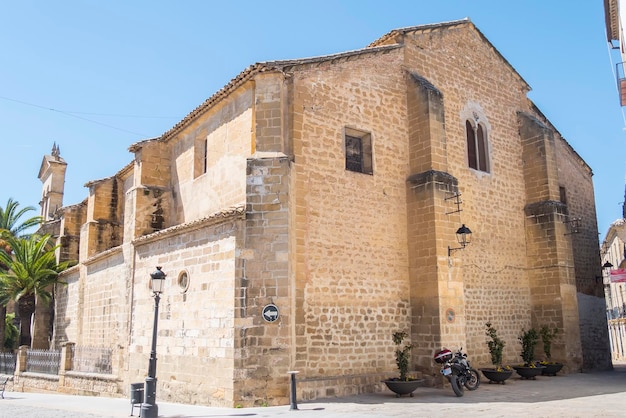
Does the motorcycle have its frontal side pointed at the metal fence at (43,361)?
no

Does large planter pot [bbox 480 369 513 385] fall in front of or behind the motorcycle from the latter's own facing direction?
in front

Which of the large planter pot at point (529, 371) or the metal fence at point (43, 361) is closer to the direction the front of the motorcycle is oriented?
the large planter pot

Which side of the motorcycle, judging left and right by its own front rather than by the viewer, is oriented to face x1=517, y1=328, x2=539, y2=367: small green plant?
front

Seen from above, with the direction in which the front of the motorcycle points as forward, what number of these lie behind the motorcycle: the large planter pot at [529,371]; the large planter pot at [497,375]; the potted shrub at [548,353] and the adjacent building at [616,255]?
0

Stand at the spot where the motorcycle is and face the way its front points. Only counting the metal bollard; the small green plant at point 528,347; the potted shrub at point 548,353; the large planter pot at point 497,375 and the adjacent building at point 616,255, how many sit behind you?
1

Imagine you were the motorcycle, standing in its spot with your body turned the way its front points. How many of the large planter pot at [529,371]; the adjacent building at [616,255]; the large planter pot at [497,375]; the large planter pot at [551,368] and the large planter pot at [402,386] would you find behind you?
1

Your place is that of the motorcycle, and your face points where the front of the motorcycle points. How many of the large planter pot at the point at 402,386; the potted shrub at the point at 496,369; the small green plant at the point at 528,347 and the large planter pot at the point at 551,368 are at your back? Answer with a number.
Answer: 1

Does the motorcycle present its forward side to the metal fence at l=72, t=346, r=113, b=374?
no

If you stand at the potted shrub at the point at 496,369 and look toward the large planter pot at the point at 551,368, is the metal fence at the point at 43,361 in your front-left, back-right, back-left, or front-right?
back-left

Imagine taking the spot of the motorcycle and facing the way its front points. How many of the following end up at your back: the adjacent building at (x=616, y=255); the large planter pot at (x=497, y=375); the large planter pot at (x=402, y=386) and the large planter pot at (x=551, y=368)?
1

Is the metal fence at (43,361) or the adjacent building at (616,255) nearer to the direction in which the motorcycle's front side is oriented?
the adjacent building

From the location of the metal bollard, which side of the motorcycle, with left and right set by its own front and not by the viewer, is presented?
back

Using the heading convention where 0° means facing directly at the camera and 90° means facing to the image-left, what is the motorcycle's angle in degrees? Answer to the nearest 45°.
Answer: approximately 225°

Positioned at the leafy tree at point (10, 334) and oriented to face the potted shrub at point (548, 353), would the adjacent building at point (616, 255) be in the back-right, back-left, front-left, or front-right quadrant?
front-left

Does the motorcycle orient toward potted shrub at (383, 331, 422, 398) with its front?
no

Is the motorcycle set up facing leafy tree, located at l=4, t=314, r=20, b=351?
no

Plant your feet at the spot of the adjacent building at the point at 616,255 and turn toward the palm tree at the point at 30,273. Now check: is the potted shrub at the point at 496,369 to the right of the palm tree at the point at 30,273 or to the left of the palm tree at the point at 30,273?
left

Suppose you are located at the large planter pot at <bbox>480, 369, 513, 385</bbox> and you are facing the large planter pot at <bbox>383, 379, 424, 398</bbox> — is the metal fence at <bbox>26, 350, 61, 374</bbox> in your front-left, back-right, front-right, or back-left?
front-right

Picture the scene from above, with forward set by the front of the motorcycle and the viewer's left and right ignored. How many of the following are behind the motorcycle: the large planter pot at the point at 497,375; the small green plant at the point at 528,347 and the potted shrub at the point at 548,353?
0

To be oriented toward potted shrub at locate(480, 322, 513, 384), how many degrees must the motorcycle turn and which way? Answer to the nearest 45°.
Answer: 0° — it already faces it
